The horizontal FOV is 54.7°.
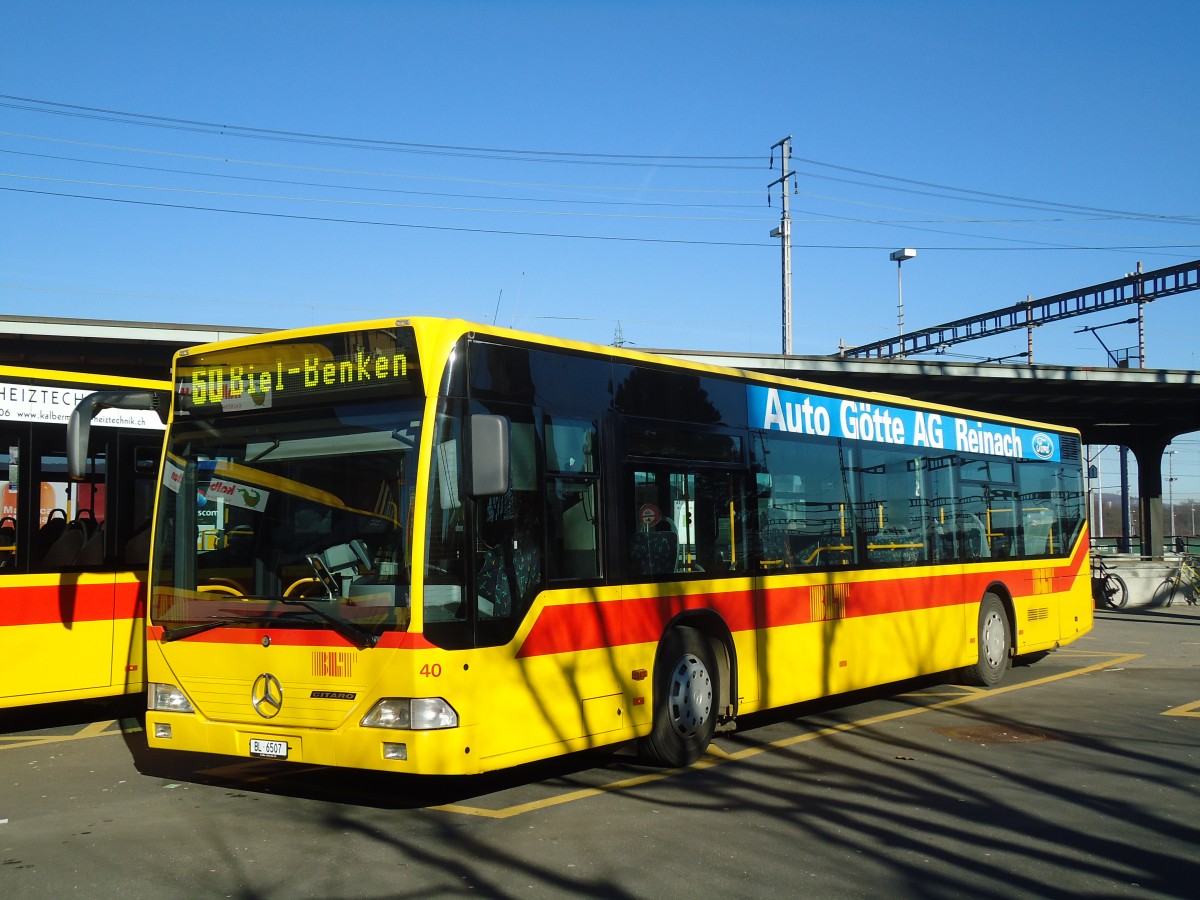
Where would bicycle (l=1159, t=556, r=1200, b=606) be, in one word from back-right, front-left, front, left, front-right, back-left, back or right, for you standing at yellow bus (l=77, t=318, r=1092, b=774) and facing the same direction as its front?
back

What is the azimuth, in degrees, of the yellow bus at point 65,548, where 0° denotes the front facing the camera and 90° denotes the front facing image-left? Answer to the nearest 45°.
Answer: approximately 45°

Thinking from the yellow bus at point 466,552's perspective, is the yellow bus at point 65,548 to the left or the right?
on its right

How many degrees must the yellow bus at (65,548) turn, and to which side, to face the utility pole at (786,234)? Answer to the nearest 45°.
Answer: approximately 180°

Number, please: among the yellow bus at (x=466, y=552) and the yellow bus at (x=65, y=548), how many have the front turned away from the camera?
0

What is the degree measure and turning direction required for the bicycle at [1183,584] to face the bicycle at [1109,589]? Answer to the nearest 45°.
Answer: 0° — it already faces it

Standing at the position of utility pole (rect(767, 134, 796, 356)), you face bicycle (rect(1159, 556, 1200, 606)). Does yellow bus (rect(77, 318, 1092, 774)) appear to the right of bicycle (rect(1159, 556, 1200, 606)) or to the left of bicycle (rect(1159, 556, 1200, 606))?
right

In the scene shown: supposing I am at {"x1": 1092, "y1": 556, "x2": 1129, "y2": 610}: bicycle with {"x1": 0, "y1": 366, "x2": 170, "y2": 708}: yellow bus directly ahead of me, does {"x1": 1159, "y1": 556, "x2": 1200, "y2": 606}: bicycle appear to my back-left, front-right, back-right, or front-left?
back-left

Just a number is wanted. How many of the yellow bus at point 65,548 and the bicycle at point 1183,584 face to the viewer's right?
0
